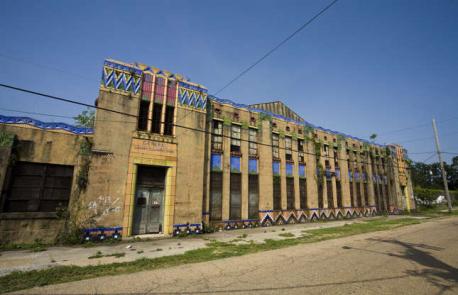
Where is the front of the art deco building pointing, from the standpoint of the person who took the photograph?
facing the viewer and to the right of the viewer
